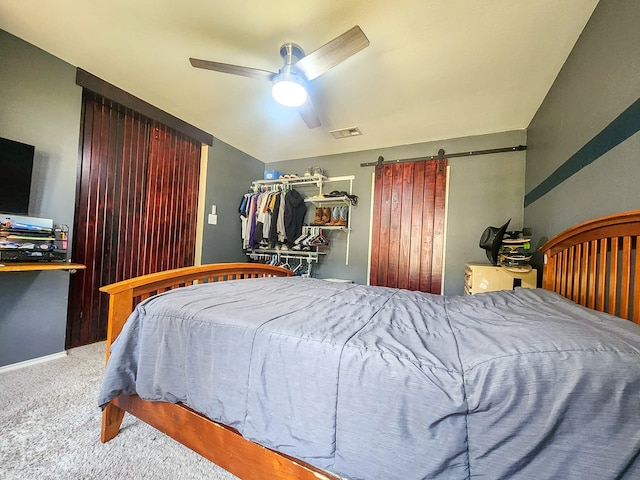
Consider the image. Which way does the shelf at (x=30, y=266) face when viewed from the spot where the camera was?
facing the viewer and to the right of the viewer

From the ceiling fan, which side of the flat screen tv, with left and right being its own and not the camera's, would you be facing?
front

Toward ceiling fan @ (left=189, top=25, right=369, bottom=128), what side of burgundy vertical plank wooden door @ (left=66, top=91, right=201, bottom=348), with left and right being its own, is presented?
front

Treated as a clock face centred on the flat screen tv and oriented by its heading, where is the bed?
The bed is roughly at 1 o'clock from the flat screen tv.

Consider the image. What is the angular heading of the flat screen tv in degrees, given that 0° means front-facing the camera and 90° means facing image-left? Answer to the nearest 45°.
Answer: approximately 315°

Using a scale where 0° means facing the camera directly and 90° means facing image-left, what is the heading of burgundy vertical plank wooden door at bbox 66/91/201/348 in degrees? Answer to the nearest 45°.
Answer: approximately 315°

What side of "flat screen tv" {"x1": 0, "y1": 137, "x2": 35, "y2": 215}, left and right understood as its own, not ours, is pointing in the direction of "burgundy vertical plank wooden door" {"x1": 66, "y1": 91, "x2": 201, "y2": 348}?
left

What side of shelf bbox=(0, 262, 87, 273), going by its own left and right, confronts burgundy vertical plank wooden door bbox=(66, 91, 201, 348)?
left

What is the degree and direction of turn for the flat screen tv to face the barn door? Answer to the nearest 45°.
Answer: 0° — it already faces it
